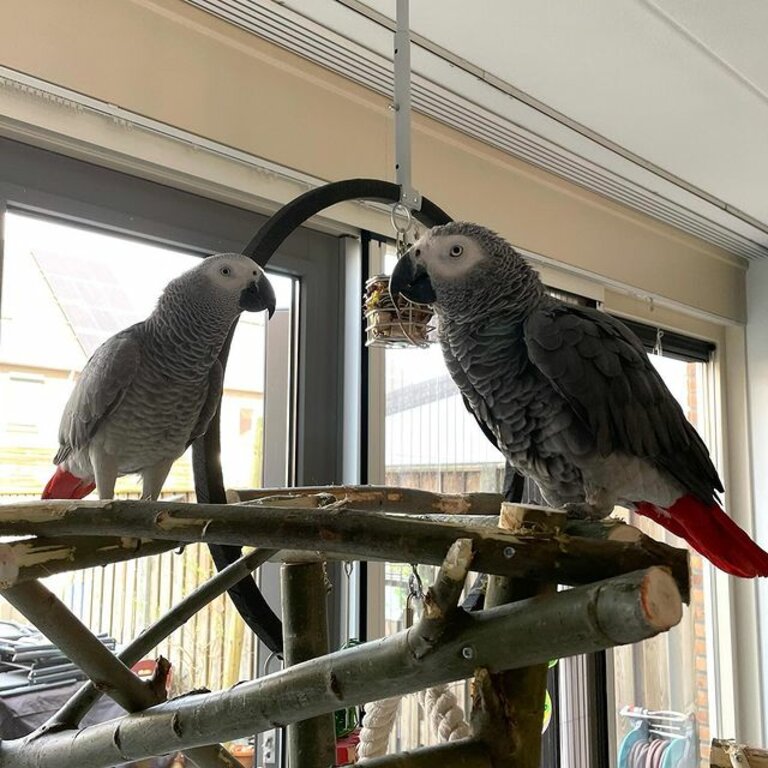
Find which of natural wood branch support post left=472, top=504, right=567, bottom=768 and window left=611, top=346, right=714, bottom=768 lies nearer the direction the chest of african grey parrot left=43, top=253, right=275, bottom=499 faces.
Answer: the natural wood branch support post

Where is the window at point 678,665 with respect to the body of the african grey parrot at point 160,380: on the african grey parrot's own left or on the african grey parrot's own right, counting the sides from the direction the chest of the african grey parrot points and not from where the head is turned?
on the african grey parrot's own left

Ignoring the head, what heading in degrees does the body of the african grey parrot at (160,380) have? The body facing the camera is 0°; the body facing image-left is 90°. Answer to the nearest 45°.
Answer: approximately 315°

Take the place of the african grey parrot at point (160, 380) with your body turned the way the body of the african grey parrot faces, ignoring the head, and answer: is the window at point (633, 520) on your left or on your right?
on your left
